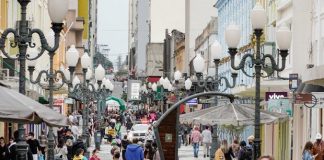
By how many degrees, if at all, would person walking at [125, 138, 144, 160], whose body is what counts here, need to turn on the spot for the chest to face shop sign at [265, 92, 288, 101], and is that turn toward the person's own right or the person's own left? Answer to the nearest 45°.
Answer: approximately 90° to the person's own right

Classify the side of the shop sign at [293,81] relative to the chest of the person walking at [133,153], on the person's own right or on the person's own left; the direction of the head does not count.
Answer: on the person's own right

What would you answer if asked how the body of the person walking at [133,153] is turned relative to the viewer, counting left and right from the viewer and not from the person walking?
facing away from the viewer

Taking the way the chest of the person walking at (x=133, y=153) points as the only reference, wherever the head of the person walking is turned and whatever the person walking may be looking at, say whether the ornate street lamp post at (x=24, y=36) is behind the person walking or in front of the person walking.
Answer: behind

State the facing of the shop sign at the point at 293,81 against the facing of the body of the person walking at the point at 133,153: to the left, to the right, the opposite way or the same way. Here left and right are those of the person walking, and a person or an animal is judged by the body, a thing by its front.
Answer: the opposite way

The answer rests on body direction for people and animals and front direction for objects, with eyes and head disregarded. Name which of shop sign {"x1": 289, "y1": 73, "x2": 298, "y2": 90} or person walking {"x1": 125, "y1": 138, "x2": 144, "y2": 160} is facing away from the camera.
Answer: the person walking

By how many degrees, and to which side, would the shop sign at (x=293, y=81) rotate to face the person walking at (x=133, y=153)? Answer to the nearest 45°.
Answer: approximately 45° to its right

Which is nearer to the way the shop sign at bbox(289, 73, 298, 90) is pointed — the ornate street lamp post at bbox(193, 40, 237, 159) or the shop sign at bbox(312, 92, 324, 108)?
the shop sign

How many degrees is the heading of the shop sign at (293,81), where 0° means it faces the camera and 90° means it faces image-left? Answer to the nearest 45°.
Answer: approximately 0°

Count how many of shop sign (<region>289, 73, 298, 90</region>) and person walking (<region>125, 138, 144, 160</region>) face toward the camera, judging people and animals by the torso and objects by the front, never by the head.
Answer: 1
